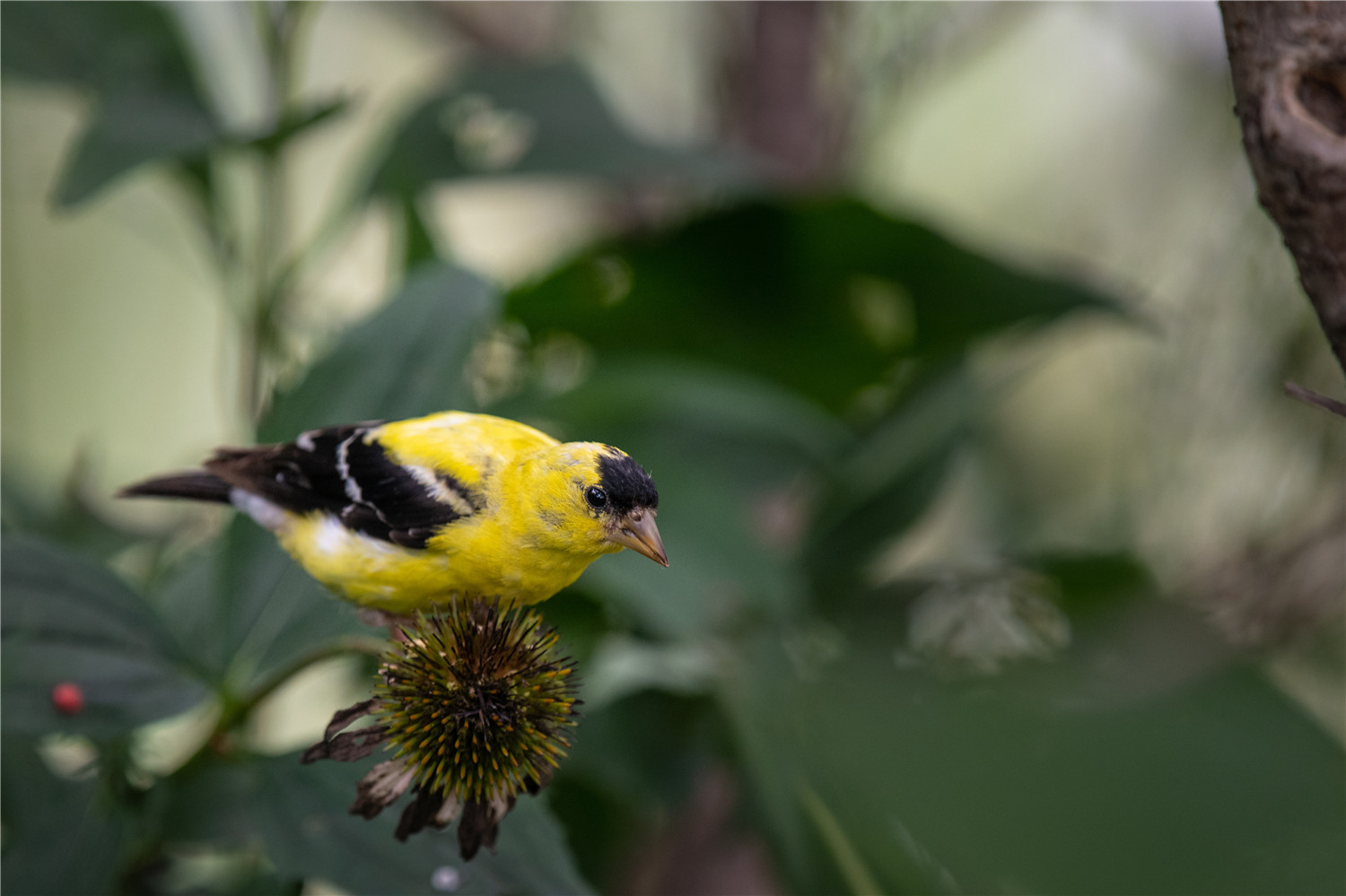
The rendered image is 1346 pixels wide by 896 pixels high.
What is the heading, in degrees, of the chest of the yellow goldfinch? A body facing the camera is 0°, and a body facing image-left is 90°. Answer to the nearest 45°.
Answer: approximately 270°

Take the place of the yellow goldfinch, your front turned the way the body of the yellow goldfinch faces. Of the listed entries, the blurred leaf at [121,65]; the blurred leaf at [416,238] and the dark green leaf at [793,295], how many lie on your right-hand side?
0

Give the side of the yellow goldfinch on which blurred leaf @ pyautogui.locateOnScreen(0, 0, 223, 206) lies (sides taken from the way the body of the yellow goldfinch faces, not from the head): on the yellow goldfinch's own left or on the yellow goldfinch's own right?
on the yellow goldfinch's own left
